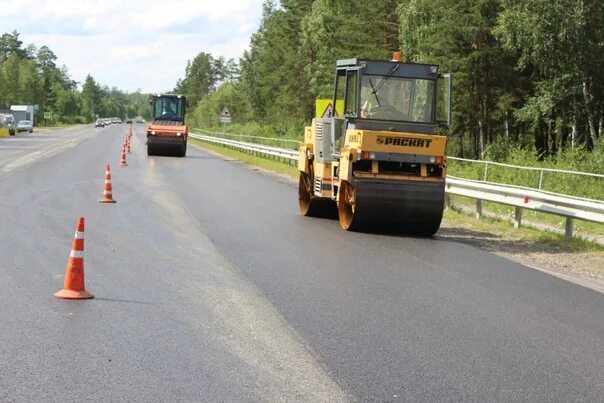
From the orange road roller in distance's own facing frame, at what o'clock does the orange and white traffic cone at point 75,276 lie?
The orange and white traffic cone is roughly at 12 o'clock from the orange road roller in distance.

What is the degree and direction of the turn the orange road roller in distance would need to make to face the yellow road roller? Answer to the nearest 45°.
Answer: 0° — it already faces it

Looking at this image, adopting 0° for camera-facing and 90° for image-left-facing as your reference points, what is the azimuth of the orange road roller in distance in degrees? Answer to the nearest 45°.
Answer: approximately 0°

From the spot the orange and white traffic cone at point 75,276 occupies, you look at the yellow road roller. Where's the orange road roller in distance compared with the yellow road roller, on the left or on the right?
left

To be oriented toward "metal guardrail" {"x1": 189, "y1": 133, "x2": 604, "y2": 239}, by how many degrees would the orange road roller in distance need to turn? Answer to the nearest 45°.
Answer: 0° — it already faces it
